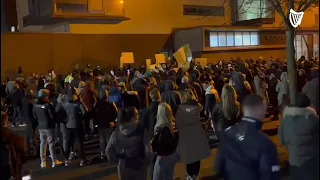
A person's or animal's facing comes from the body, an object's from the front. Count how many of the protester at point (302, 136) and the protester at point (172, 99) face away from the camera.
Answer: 2

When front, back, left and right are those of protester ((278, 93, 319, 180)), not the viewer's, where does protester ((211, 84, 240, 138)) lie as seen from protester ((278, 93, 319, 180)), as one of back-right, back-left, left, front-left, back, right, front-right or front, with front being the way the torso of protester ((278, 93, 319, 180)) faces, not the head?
front-left

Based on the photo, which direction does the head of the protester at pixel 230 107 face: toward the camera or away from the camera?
away from the camera

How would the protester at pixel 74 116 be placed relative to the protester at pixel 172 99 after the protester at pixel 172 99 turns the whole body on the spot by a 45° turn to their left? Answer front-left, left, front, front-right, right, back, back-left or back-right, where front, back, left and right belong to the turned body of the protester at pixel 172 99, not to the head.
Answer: front-left

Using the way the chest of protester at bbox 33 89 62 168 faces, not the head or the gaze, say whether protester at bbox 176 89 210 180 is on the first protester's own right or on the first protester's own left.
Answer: on the first protester's own right

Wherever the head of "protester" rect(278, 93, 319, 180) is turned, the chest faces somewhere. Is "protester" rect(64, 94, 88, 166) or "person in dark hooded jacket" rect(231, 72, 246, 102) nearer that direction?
the person in dark hooded jacket

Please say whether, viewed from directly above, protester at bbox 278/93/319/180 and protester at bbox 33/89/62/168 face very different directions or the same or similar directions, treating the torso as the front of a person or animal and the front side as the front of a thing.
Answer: same or similar directions

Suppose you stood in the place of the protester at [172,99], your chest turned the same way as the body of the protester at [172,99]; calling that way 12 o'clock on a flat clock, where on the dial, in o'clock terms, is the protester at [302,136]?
the protester at [302,136] is roughly at 5 o'clock from the protester at [172,99].

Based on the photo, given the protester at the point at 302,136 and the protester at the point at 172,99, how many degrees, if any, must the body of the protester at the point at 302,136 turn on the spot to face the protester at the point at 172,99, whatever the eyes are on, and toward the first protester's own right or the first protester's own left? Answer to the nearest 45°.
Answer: approximately 45° to the first protester's own left

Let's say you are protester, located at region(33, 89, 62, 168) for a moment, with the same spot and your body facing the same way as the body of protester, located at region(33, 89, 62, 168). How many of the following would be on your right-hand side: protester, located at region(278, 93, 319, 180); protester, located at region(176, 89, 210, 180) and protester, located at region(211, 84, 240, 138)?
3

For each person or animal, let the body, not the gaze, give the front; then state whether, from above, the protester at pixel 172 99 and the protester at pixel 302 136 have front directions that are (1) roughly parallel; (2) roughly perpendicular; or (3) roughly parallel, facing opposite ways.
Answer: roughly parallel

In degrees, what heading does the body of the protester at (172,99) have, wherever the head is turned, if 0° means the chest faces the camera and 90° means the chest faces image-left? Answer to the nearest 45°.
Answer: approximately 180°

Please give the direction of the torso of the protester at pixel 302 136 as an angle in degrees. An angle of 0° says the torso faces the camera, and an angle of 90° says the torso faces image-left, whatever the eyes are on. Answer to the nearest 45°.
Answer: approximately 180°

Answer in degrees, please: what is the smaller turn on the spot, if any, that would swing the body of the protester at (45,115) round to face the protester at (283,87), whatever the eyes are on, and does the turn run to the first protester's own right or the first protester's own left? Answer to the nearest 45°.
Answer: approximately 45° to the first protester's own right

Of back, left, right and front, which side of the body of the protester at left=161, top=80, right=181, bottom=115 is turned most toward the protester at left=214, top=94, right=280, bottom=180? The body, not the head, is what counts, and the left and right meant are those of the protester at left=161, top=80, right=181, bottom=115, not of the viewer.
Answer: back
